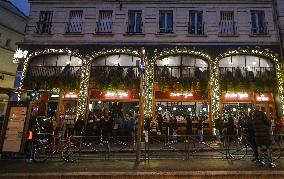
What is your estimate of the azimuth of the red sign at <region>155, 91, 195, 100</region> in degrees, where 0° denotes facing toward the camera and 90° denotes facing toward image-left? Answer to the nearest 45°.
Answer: approximately 0°

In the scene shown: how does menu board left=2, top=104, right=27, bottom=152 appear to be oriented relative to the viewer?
toward the camera

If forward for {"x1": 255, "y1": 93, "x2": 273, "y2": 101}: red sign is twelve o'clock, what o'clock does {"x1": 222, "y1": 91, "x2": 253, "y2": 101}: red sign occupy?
{"x1": 222, "y1": 91, "x2": 253, "y2": 101}: red sign is roughly at 2 o'clock from {"x1": 255, "y1": 93, "x2": 273, "y2": 101}: red sign.

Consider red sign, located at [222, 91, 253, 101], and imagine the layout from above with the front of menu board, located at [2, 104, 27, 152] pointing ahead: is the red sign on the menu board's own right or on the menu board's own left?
on the menu board's own left

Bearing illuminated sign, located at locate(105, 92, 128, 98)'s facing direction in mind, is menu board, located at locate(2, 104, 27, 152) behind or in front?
in front

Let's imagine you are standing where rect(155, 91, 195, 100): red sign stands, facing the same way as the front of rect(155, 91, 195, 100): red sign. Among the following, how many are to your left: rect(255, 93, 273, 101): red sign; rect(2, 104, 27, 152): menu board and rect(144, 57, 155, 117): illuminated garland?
1

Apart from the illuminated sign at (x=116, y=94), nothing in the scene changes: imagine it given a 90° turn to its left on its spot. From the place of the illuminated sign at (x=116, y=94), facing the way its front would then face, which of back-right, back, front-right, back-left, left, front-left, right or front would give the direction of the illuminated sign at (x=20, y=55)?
back

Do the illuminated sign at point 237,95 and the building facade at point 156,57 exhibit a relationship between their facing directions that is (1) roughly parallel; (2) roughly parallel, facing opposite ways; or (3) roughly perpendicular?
roughly parallel

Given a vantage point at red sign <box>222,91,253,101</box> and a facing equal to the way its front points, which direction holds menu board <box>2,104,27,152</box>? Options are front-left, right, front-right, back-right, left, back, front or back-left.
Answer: front-right

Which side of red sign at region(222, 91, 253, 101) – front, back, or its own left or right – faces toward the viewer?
front
